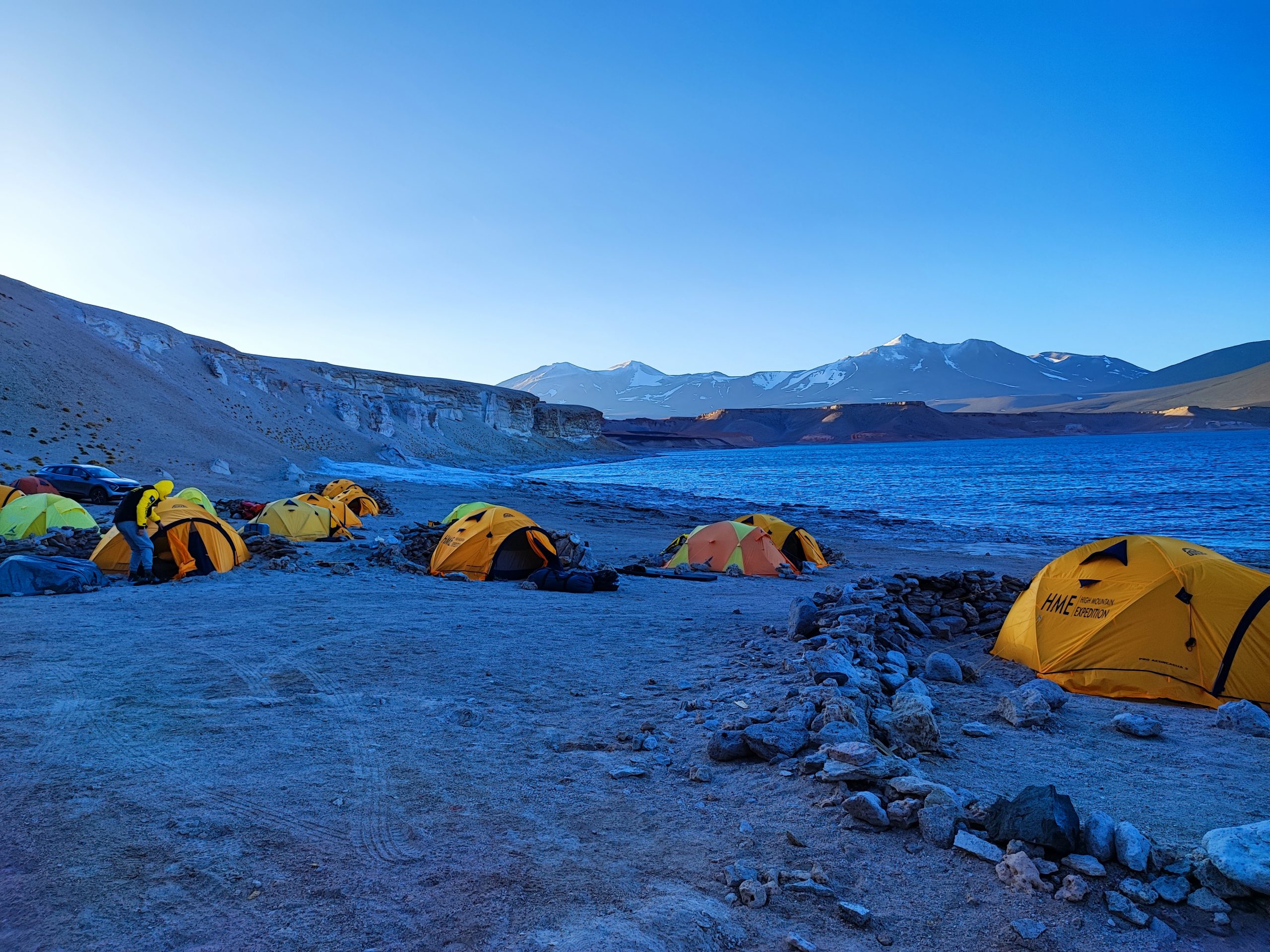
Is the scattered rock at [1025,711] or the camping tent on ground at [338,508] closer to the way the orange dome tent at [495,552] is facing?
the scattered rock

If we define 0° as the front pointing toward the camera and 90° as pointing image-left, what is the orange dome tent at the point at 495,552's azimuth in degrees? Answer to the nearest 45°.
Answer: approximately 315°

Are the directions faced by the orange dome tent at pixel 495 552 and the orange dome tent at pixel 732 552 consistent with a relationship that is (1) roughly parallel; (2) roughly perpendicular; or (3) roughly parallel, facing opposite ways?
roughly parallel

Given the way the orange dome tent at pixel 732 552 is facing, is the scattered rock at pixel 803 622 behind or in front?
in front

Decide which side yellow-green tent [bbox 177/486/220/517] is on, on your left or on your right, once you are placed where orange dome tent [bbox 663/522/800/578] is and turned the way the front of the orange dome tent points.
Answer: on your right

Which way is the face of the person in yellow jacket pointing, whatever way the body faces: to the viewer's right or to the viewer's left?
to the viewer's right

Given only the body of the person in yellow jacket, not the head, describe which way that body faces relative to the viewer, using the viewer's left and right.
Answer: facing to the right of the viewer

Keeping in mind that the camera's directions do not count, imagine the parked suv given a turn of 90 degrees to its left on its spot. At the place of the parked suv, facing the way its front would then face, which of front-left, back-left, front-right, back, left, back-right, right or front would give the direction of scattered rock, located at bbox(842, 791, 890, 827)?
back-right

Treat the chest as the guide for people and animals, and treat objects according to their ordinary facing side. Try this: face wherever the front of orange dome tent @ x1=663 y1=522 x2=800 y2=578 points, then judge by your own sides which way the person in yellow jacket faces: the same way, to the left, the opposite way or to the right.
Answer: to the left

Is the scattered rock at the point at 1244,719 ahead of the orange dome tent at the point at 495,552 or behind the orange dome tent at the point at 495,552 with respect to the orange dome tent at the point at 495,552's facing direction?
ahead

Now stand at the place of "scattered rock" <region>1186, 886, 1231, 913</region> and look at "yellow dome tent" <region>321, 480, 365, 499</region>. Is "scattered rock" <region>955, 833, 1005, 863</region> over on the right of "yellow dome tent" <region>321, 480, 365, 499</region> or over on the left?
left
